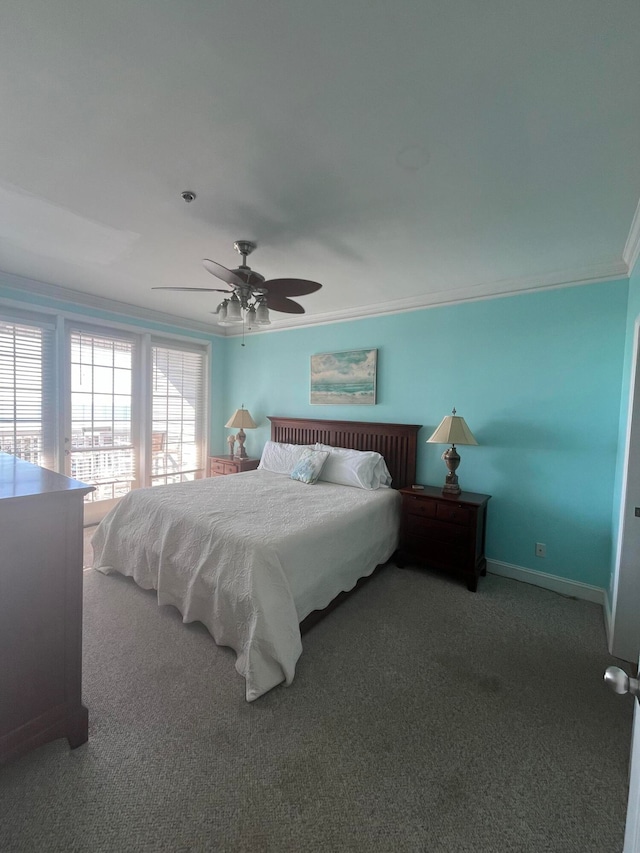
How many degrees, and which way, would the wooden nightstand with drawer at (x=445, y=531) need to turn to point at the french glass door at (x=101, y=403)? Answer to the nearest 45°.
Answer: approximately 45° to its right

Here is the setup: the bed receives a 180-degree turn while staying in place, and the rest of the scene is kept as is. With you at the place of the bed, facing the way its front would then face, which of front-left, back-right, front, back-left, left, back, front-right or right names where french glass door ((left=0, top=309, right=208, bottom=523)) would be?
left

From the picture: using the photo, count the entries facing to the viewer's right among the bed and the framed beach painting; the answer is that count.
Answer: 0

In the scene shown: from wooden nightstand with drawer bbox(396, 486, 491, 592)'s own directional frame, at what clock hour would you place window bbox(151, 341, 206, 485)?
The window is roughly at 2 o'clock from the wooden nightstand with drawer.

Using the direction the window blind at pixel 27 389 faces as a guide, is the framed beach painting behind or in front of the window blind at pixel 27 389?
in front

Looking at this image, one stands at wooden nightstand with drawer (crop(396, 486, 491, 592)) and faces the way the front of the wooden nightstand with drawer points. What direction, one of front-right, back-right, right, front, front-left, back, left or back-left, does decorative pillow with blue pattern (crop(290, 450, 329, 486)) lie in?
front-right

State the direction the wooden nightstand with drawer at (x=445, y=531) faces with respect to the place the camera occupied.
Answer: facing the viewer and to the left of the viewer

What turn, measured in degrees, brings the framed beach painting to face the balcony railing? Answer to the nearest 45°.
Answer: approximately 45° to its right

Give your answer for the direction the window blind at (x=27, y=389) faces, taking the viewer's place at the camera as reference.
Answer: facing the viewer and to the right of the viewer
